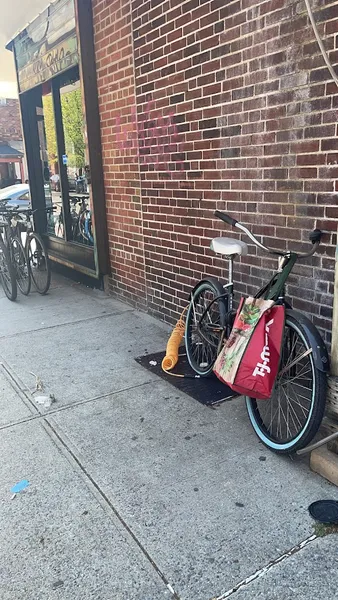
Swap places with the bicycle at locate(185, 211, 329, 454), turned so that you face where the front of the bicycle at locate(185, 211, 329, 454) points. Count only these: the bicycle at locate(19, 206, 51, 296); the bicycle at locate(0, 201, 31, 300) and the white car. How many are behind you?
3

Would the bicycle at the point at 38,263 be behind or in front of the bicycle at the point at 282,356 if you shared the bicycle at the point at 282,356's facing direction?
behind

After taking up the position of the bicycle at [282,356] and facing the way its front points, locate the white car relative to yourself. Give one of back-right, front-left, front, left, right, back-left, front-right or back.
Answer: back

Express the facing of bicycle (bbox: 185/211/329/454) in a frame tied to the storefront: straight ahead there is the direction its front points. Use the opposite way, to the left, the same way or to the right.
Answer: to the left

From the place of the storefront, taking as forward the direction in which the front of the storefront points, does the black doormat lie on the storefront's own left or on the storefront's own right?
on the storefront's own left

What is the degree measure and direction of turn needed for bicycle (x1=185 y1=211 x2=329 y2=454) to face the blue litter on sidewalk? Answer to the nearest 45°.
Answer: approximately 90° to its right

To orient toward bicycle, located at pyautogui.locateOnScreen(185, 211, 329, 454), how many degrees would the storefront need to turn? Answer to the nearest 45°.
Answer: approximately 45° to its left

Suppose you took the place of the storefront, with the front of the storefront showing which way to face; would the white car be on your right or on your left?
on your right

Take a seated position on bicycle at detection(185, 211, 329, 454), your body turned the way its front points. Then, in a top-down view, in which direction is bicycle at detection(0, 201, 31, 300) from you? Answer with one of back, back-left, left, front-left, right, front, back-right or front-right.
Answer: back

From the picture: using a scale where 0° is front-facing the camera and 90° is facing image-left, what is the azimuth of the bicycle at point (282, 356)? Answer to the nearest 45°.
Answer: approximately 315°

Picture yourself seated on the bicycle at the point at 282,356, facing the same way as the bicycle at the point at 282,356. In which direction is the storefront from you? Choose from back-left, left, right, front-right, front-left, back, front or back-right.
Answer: back

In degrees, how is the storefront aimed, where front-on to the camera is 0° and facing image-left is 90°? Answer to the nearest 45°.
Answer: approximately 45°
